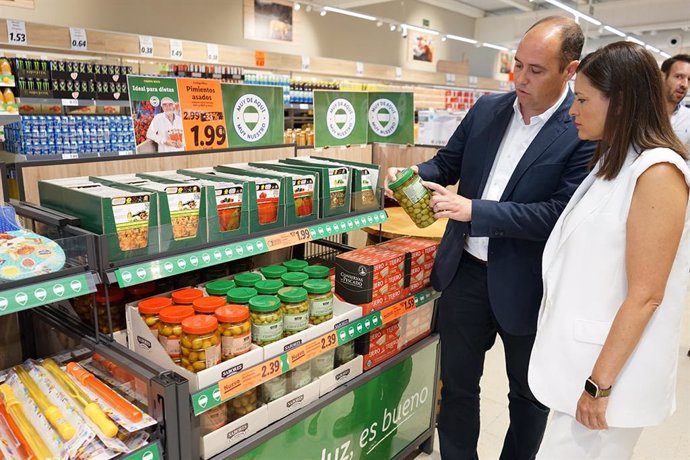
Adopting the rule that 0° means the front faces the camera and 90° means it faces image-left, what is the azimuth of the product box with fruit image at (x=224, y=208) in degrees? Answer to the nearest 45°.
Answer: approximately 315°

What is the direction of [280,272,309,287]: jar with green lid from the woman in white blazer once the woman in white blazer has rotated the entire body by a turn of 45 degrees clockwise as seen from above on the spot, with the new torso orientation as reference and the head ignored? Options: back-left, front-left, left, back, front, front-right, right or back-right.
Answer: front-left

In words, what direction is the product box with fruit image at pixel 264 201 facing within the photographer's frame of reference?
facing the viewer and to the right of the viewer

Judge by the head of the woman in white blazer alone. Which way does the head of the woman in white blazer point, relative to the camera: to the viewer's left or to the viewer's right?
to the viewer's left

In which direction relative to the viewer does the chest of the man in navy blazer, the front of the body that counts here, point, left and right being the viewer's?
facing the viewer and to the left of the viewer

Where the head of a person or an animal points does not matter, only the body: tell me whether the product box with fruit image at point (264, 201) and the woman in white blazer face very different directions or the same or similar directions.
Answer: very different directions

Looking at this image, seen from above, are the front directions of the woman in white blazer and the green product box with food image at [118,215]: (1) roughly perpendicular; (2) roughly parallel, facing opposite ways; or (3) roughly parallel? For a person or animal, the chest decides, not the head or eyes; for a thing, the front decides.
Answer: roughly parallel, facing opposite ways

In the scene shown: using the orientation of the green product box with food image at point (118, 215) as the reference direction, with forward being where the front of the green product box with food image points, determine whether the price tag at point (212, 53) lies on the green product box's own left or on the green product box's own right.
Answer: on the green product box's own left

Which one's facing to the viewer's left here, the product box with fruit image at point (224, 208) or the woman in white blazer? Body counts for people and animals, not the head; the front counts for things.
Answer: the woman in white blazer

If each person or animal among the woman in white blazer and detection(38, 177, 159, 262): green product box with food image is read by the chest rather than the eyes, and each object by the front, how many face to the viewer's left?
1

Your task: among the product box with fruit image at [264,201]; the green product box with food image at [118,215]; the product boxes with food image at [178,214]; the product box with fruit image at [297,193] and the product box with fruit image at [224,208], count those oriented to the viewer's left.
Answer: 0

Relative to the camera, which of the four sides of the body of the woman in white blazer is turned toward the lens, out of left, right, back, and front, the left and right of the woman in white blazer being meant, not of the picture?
left
